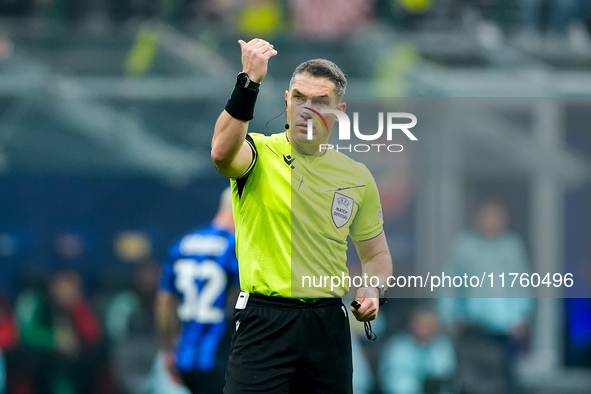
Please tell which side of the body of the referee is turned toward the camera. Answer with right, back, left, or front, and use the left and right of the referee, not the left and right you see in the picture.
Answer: front

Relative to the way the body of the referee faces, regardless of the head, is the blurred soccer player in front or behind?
behind
